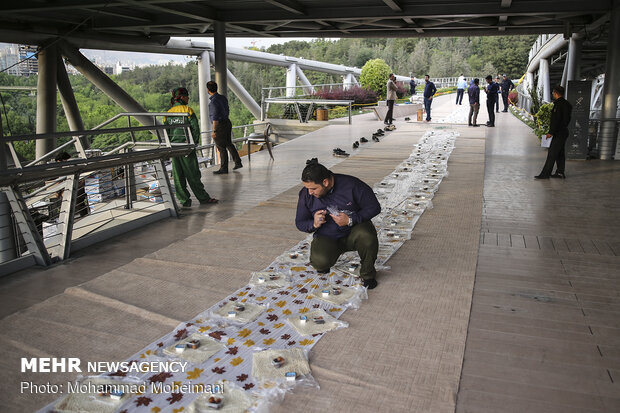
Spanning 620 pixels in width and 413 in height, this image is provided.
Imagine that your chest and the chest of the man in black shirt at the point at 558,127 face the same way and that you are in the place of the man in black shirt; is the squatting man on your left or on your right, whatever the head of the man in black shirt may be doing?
on your left

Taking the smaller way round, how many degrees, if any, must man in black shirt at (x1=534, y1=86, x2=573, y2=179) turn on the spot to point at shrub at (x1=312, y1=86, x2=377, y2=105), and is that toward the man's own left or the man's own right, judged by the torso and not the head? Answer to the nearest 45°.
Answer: approximately 45° to the man's own right

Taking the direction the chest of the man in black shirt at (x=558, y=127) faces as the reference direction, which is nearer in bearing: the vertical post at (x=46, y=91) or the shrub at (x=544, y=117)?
the vertical post

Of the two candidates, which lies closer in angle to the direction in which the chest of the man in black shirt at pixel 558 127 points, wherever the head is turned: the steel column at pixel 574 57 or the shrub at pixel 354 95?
the shrub

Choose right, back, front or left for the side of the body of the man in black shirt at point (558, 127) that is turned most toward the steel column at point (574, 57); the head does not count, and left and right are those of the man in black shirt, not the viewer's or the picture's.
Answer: right

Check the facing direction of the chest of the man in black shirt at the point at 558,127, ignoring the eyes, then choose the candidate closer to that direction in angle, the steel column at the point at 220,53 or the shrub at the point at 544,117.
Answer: the steel column

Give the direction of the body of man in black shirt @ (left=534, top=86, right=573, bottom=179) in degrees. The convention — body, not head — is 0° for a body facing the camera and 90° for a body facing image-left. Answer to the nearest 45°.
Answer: approximately 90°

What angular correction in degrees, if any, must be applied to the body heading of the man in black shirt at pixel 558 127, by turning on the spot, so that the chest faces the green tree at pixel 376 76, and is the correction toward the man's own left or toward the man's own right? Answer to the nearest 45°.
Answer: approximately 45° to the man's own right
